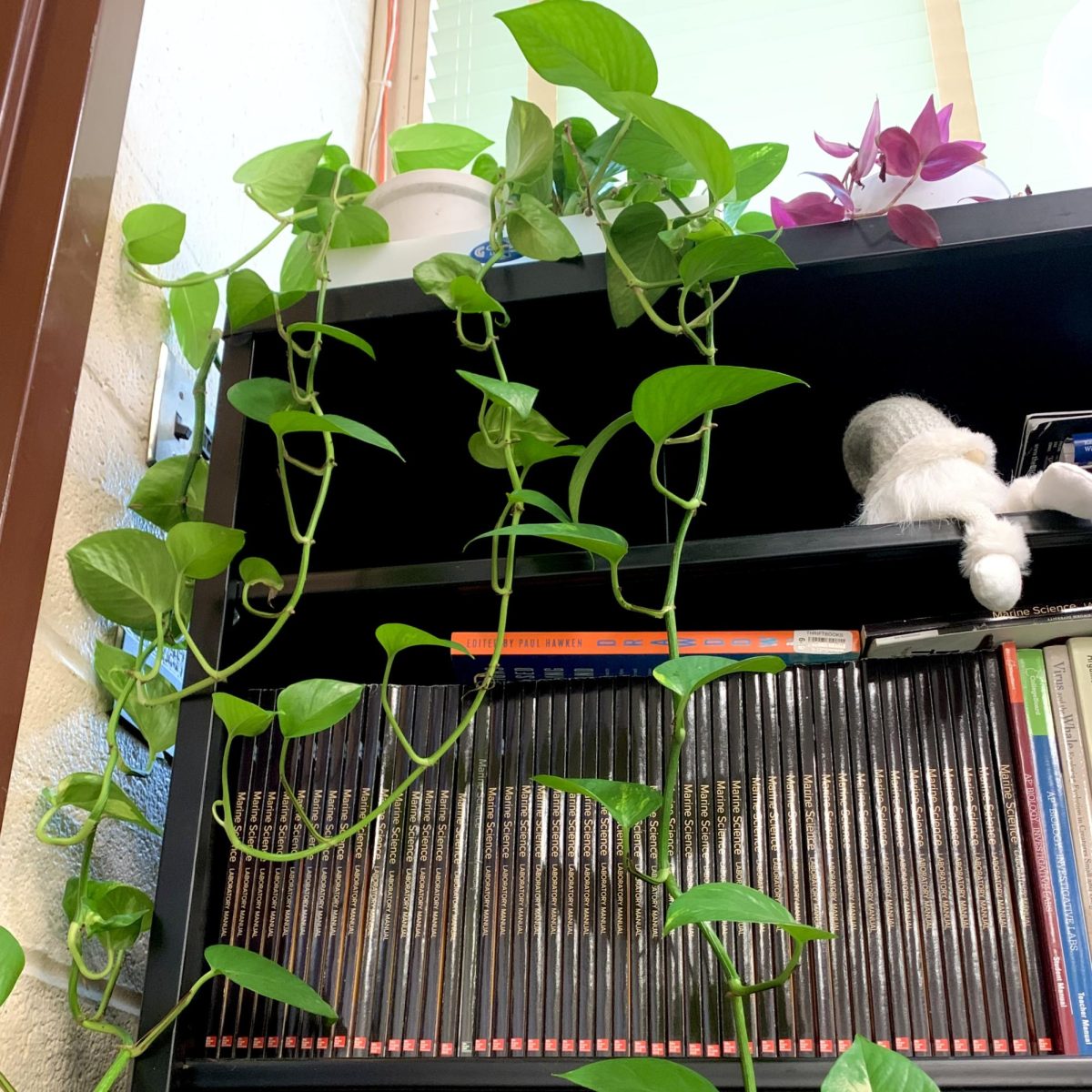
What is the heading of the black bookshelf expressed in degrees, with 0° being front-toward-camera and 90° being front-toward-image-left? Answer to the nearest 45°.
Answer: approximately 0°
